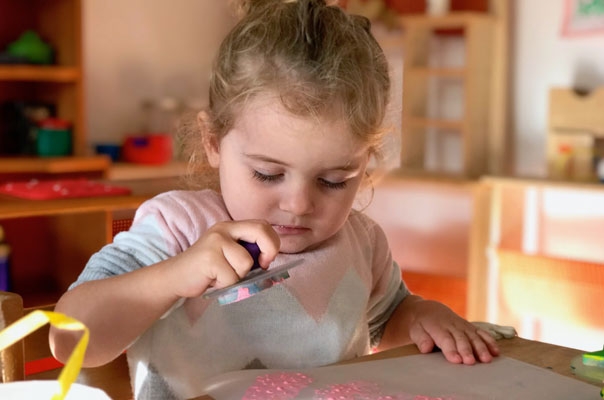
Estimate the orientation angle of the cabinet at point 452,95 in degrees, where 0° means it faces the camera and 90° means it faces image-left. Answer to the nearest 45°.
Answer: approximately 45°

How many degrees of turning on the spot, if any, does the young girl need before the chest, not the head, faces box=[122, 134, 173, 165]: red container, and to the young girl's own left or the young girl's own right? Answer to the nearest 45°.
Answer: approximately 180°

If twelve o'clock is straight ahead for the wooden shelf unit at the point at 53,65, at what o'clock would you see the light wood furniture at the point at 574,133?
The light wood furniture is roughly at 10 o'clock from the wooden shelf unit.

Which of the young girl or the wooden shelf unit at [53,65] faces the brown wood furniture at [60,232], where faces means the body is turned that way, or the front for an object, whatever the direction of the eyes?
the wooden shelf unit

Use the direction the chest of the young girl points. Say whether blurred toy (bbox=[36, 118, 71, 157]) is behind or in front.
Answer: behind

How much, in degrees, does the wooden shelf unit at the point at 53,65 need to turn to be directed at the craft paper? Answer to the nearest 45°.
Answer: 0° — it already faces it

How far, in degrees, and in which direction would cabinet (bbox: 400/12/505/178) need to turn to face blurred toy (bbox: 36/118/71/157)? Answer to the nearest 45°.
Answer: approximately 45° to its right

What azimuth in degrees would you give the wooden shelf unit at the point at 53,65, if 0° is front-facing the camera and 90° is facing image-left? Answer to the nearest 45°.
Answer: approximately 0°

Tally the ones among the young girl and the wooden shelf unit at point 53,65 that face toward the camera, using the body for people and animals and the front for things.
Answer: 2

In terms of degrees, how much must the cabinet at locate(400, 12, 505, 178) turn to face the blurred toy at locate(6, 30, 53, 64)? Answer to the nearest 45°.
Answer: approximately 45° to its right
